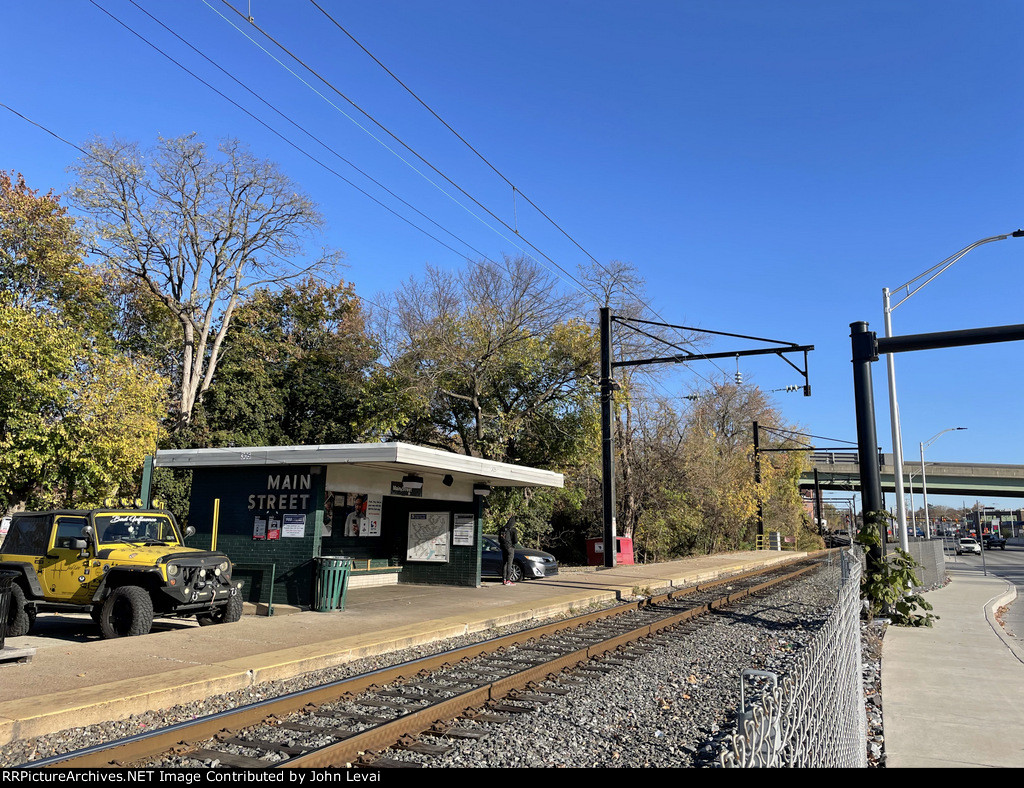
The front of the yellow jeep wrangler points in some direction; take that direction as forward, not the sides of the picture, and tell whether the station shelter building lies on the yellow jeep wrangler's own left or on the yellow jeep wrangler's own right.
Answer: on the yellow jeep wrangler's own left

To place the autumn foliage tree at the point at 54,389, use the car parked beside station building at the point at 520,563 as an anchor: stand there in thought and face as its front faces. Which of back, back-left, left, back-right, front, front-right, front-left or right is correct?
back-right

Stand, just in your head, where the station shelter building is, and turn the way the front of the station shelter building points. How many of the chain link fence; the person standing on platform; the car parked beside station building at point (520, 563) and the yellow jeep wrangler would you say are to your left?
2

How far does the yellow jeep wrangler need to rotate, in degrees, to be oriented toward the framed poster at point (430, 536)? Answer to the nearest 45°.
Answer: approximately 90° to its left

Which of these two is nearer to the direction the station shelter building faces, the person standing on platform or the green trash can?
the green trash can

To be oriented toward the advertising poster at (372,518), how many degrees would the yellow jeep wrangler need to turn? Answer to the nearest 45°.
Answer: approximately 90° to its left

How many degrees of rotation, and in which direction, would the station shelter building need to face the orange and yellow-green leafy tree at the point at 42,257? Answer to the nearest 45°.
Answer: approximately 180°

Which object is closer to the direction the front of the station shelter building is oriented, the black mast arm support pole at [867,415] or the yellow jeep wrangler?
the black mast arm support pole

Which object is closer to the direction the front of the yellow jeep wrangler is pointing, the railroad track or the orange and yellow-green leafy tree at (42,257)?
the railroad track

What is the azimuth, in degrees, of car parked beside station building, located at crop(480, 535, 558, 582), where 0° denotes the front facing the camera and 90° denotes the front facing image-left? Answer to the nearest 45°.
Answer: approximately 315°

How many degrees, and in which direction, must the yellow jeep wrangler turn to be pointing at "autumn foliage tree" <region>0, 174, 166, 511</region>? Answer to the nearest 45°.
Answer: approximately 135° to its left
